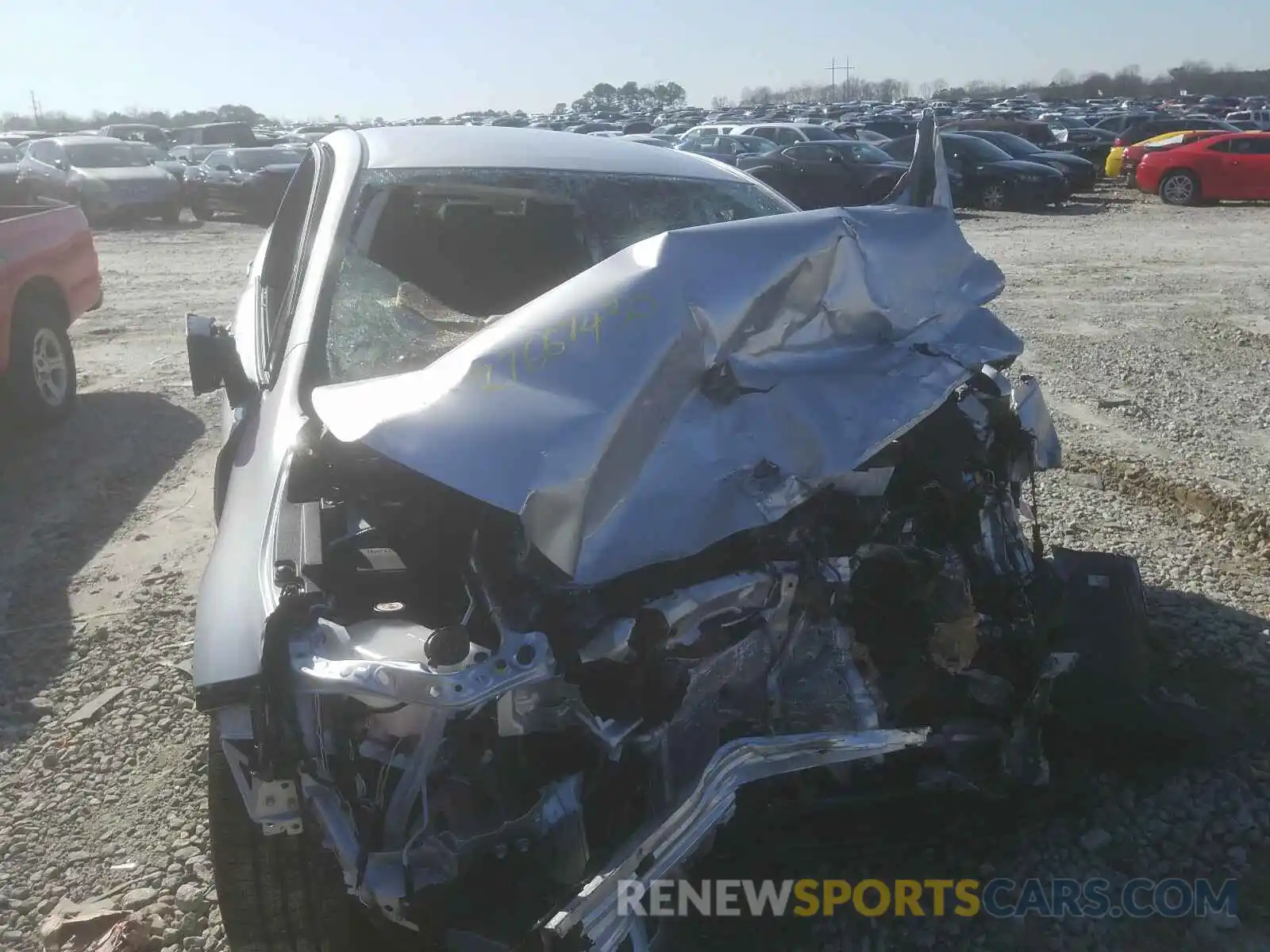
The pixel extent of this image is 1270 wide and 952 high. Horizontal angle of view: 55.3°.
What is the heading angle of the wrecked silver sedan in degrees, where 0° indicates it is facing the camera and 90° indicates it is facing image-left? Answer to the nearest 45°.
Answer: approximately 0°

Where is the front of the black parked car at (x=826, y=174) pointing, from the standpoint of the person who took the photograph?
facing the viewer and to the right of the viewer

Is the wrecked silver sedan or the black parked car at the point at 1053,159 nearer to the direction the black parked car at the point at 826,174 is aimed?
the wrecked silver sedan

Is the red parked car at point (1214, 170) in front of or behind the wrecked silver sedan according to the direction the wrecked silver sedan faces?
behind

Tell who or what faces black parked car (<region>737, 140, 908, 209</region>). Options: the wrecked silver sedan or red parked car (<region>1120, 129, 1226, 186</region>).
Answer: the red parked car

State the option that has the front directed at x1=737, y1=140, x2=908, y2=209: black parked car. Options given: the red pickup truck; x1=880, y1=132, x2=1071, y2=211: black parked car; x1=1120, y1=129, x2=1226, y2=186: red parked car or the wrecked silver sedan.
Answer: the red parked car
